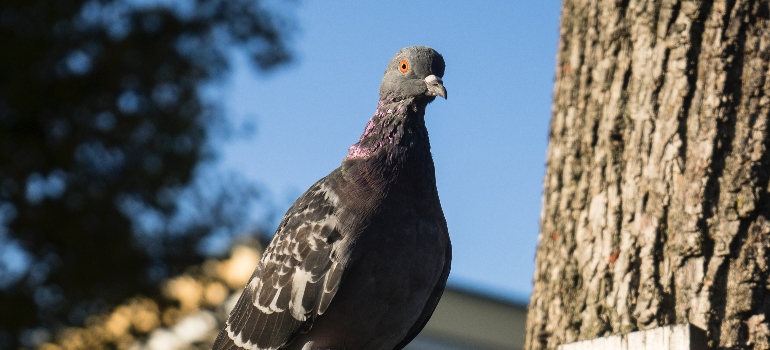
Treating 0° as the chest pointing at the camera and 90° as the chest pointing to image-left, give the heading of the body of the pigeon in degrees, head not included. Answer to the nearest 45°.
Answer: approximately 315°

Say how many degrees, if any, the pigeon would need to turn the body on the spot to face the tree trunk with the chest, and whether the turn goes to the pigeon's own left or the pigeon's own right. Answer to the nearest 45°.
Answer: approximately 90° to the pigeon's own left
